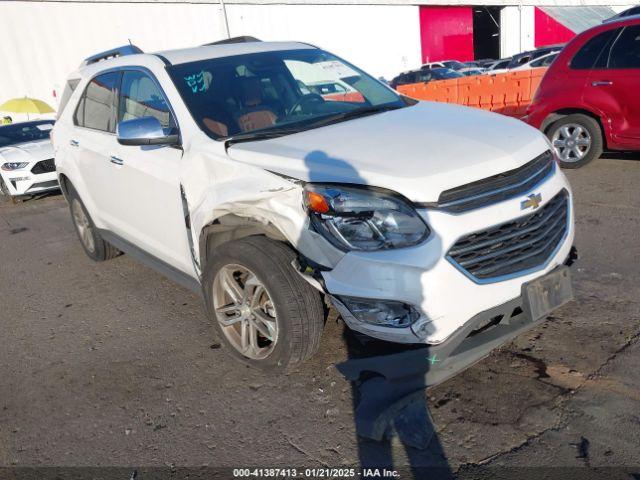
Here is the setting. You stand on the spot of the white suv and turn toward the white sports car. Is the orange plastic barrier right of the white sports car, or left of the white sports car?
right

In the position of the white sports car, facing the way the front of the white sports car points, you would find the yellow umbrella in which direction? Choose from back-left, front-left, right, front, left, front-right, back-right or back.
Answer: back-left

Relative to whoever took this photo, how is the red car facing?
facing to the right of the viewer

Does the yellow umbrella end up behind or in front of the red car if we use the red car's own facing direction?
behind

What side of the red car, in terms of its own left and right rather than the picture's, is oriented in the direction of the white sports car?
back
